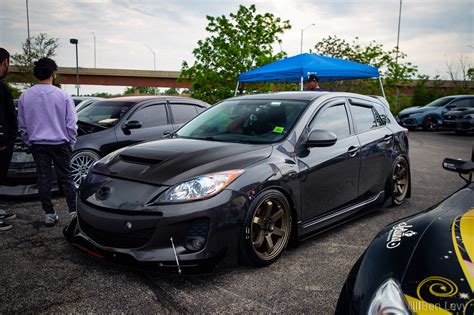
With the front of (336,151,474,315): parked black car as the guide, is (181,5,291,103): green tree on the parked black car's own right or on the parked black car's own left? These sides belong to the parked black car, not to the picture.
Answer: on the parked black car's own right

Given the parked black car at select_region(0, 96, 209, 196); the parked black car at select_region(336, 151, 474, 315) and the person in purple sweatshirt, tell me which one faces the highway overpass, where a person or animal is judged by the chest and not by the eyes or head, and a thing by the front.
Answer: the person in purple sweatshirt

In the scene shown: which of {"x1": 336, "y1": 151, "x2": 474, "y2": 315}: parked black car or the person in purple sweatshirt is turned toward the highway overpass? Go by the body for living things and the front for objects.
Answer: the person in purple sweatshirt

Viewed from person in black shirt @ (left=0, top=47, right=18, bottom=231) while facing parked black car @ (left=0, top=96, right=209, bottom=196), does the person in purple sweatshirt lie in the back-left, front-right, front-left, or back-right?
front-right

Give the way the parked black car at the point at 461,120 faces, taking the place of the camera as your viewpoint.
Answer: facing the viewer and to the left of the viewer

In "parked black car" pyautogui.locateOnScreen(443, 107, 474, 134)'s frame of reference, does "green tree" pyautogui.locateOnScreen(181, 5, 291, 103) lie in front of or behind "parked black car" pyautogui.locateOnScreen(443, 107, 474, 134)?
in front

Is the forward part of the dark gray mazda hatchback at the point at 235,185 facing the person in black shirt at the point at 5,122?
no

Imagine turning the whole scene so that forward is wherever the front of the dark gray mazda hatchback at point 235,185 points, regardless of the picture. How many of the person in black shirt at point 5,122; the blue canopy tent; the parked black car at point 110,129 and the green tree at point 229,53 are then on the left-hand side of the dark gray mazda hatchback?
0

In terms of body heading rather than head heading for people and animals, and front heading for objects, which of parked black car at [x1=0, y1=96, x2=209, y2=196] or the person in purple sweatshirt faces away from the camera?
the person in purple sweatshirt

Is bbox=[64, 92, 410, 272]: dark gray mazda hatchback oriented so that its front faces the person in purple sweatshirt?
no

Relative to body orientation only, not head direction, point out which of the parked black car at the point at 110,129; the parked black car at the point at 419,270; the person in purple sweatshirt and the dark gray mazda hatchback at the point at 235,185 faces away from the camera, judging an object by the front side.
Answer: the person in purple sweatshirt

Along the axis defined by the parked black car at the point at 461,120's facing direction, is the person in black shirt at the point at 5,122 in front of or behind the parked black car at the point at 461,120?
in front

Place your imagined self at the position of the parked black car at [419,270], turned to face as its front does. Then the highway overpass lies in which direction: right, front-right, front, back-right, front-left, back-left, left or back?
right

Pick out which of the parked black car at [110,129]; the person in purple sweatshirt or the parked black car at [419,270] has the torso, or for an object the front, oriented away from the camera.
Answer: the person in purple sweatshirt

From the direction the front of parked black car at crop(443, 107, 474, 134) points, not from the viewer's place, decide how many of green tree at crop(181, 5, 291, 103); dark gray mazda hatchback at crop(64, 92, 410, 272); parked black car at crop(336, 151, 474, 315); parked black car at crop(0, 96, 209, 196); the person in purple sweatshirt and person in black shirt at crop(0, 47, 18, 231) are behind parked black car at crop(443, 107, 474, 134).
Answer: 0

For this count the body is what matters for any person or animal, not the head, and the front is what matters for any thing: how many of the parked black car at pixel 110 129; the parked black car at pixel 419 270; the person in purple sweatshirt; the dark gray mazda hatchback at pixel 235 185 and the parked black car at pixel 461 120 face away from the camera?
1

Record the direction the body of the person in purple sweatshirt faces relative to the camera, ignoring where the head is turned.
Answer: away from the camera

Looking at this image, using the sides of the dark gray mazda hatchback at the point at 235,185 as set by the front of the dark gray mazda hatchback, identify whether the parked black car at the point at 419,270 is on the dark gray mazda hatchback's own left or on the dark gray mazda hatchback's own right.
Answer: on the dark gray mazda hatchback's own left

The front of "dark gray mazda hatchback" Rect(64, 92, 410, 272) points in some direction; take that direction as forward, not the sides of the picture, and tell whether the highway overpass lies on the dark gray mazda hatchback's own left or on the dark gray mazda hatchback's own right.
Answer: on the dark gray mazda hatchback's own right
